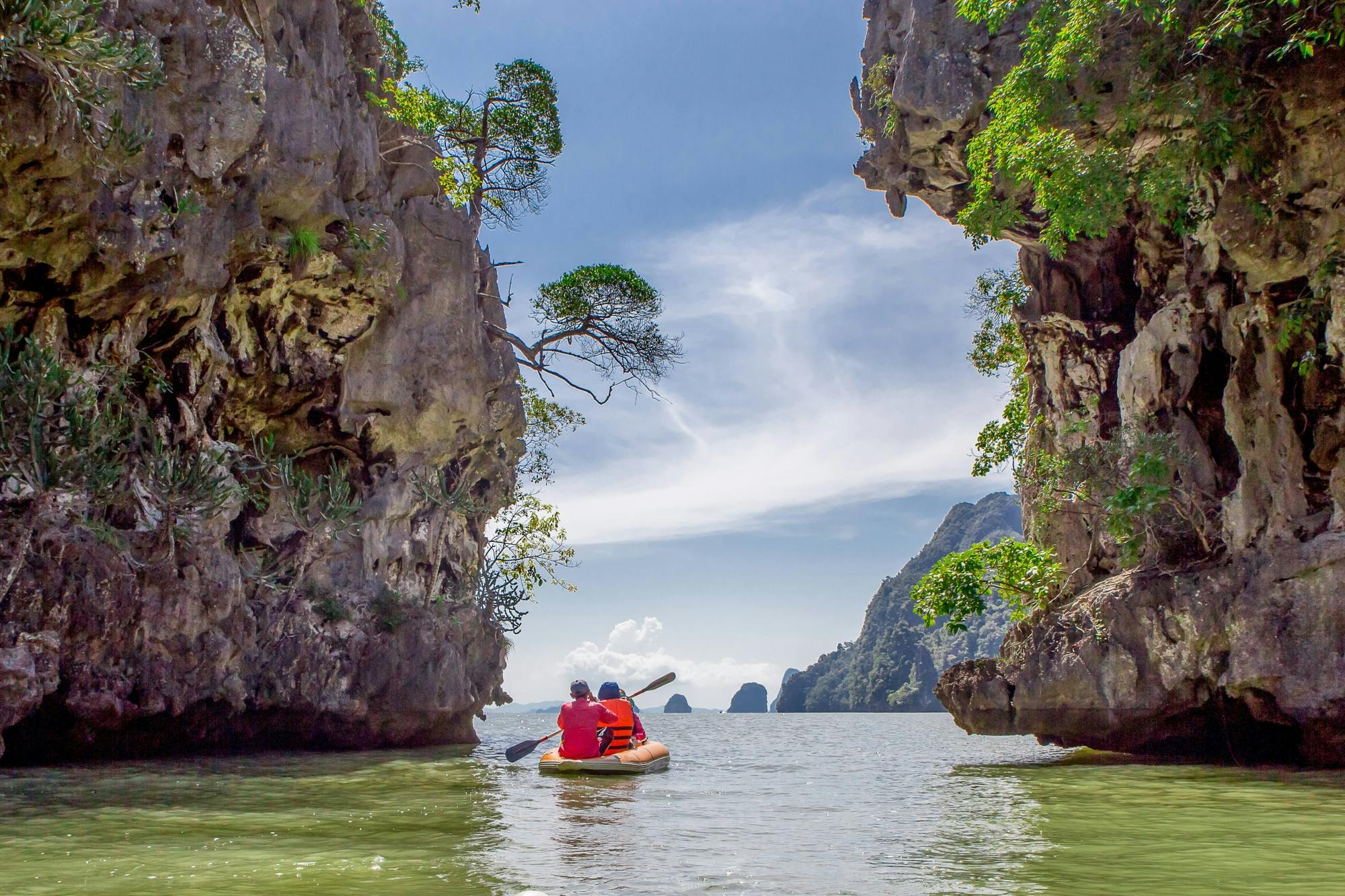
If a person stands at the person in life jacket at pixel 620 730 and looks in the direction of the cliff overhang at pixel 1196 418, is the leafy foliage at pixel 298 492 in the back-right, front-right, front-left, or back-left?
back-left

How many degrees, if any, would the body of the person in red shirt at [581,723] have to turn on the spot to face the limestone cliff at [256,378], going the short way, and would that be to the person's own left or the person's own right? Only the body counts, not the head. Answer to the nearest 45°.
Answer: approximately 90° to the person's own left

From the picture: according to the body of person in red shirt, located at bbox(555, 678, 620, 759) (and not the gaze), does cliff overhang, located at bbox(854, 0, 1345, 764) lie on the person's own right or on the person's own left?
on the person's own right

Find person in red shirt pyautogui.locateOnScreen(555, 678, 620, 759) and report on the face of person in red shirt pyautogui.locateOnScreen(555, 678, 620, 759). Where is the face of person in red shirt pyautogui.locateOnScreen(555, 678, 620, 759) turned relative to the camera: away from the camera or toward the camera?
away from the camera

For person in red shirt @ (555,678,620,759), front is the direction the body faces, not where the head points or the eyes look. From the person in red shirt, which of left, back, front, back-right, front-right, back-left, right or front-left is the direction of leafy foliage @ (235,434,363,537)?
front-left

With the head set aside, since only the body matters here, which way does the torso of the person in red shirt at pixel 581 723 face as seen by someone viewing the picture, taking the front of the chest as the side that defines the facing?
away from the camera
